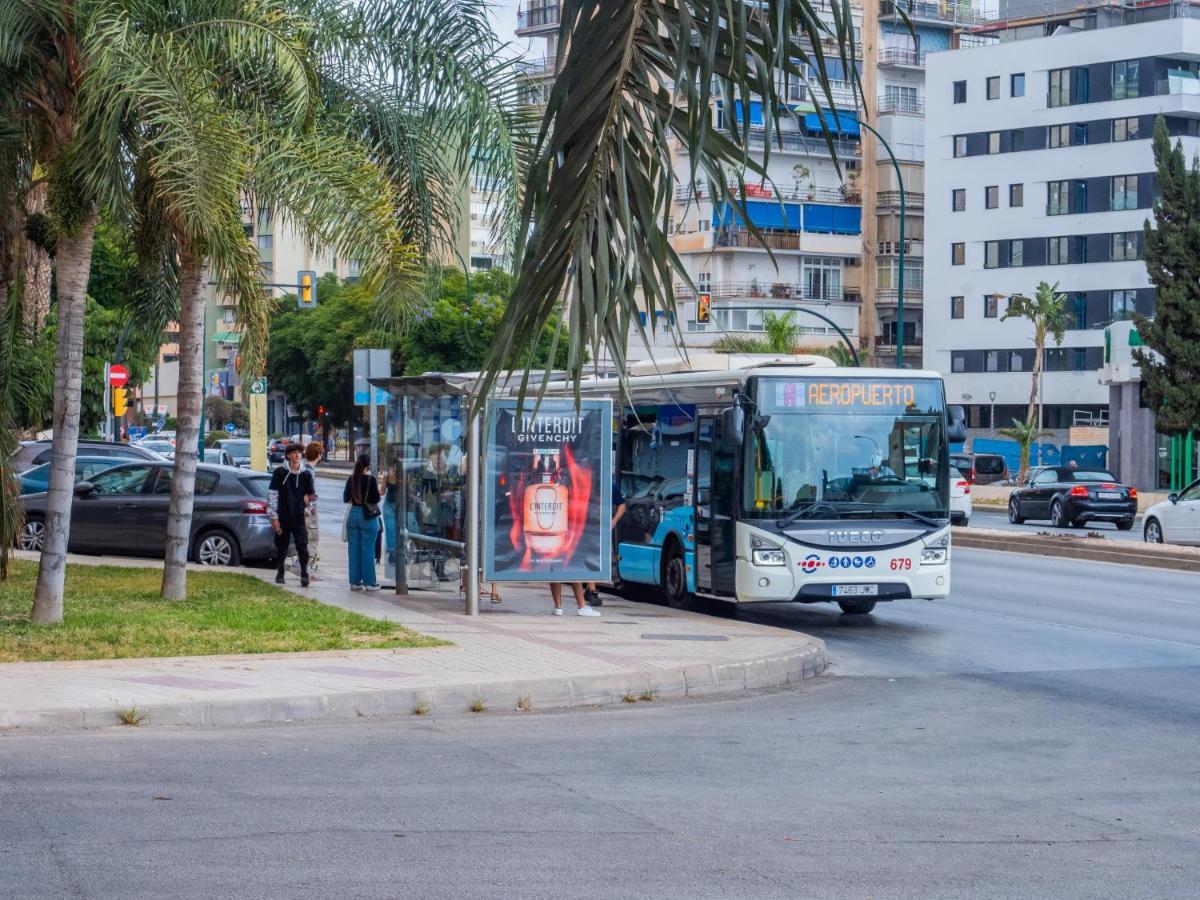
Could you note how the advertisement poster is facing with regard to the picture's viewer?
facing the viewer

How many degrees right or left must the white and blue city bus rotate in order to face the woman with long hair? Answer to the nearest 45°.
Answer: approximately 135° to its right

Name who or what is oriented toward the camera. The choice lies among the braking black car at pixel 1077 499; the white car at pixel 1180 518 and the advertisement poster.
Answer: the advertisement poster

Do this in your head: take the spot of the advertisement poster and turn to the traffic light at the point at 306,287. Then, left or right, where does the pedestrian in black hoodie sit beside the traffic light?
left

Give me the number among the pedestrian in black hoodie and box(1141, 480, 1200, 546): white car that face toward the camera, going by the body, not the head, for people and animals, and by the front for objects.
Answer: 1

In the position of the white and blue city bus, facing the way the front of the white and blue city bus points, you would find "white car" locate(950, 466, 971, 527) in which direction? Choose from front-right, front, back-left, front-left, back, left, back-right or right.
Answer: back-left

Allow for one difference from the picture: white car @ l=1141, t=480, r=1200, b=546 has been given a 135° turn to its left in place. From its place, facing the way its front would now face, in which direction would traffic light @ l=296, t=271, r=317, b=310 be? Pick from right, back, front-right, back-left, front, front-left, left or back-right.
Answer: right

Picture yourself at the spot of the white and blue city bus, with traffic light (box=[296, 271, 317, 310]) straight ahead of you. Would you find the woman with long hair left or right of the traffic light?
left

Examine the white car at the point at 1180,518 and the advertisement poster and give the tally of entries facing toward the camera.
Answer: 1

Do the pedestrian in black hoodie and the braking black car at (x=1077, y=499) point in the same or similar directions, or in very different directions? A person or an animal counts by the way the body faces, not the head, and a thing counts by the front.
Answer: very different directions

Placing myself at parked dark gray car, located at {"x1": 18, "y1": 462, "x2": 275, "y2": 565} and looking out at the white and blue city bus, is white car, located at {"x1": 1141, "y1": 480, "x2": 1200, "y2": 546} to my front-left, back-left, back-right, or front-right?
front-left

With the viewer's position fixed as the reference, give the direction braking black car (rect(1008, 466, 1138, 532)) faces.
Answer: facing away from the viewer and to the left of the viewer

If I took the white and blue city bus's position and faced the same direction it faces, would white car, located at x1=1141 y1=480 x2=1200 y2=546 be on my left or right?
on my left

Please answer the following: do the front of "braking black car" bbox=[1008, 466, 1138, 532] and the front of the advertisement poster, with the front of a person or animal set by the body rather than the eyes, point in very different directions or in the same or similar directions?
very different directions

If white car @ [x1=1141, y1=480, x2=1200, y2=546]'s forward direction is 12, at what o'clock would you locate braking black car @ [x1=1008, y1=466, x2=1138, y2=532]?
The braking black car is roughly at 1 o'clock from the white car.

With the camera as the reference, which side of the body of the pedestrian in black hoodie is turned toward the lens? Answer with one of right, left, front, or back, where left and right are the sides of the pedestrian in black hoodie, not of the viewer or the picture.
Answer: front
